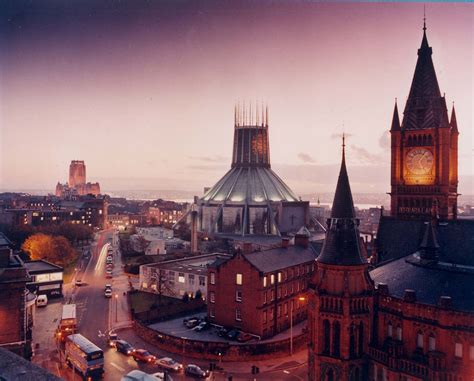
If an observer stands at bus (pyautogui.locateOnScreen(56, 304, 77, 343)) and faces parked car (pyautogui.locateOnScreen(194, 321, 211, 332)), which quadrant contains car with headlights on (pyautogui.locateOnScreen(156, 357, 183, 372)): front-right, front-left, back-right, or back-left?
front-right

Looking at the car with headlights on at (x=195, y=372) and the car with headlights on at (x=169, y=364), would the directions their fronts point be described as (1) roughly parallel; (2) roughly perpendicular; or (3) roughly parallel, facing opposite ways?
roughly parallel

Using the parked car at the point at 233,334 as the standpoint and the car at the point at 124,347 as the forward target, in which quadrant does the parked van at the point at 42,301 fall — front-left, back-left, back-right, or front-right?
front-right

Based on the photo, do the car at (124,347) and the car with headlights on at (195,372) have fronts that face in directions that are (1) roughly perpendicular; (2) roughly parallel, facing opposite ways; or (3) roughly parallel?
roughly parallel

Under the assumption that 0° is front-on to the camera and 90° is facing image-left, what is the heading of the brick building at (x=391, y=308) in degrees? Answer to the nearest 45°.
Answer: approximately 45°

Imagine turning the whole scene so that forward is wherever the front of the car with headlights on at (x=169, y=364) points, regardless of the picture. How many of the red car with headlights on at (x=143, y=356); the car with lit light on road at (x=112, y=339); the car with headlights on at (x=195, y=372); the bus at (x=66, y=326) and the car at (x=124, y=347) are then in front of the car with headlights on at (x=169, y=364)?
1

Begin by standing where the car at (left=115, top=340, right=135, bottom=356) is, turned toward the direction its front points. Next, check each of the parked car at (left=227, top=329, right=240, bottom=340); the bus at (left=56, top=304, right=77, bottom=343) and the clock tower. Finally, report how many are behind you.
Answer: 1

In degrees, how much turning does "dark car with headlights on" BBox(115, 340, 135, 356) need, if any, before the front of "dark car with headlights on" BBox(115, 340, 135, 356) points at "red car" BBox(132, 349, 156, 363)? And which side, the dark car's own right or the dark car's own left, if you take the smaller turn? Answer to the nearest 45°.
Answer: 0° — it already faces it
